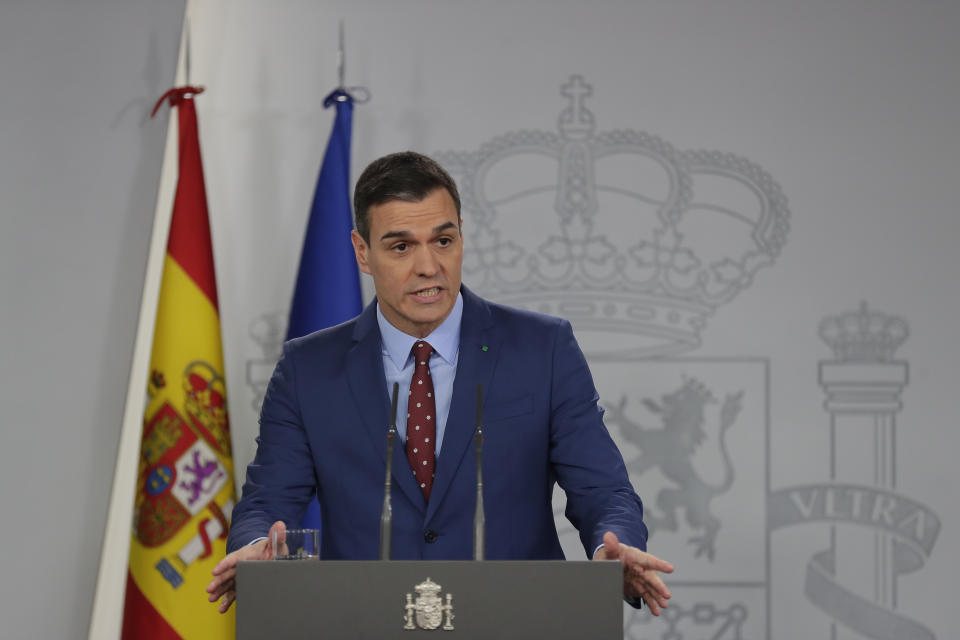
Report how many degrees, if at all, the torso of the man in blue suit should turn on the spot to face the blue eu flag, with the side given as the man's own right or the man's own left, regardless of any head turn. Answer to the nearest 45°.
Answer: approximately 180°

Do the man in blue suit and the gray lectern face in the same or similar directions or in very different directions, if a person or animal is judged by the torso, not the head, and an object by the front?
same or similar directions

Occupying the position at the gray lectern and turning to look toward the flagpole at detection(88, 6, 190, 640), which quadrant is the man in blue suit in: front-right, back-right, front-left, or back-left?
front-right

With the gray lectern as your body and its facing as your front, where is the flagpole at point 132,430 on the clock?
The flagpole is roughly at 5 o'clock from the gray lectern.

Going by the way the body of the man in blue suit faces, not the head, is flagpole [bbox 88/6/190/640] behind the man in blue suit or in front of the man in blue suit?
behind

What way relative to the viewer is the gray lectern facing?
toward the camera

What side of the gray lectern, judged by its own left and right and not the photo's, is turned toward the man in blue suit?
back

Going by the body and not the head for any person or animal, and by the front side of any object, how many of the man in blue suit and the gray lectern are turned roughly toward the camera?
2

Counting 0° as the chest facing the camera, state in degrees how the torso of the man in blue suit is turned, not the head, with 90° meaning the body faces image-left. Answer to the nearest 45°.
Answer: approximately 0°

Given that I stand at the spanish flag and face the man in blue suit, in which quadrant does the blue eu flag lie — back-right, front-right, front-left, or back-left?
front-left

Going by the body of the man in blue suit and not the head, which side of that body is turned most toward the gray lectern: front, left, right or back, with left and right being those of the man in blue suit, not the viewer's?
front

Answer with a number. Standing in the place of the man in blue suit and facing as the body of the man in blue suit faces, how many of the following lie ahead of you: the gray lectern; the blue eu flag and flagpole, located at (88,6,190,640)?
1
